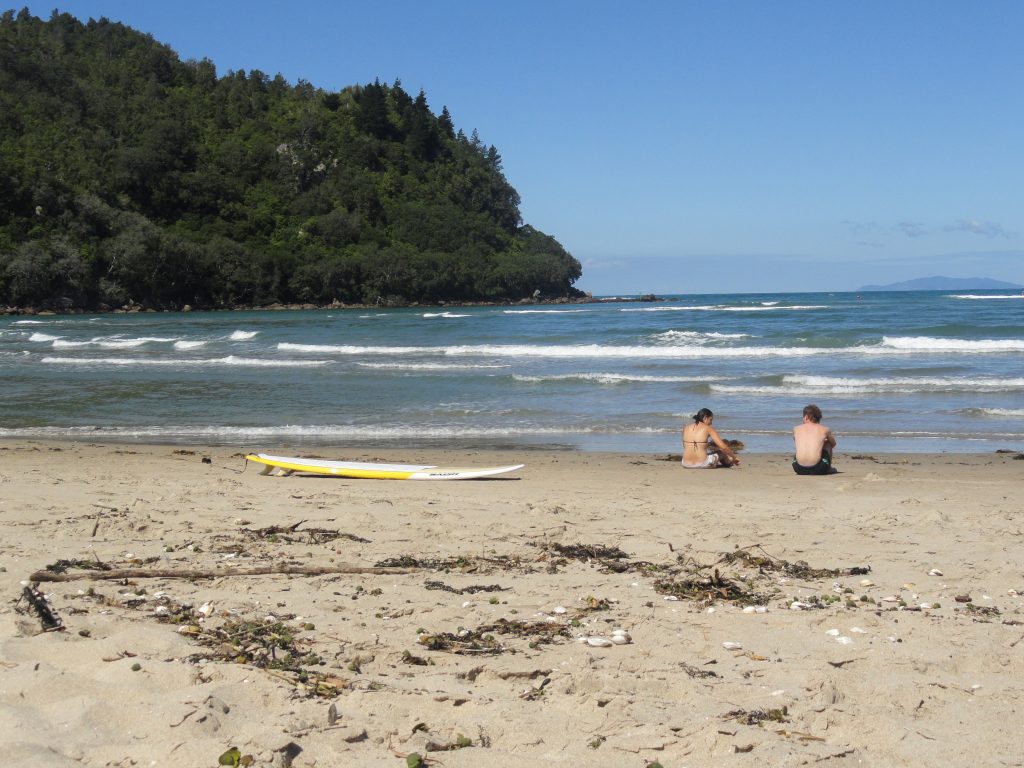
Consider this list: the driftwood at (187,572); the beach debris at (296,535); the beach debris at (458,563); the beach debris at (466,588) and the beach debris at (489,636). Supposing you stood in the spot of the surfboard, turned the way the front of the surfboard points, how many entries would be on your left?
0

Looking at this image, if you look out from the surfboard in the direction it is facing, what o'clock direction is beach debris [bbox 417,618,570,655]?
The beach debris is roughly at 3 o'clock from the surfboard.

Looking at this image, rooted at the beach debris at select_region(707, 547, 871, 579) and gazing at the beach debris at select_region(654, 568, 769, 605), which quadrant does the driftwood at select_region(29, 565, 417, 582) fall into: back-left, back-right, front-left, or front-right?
front-right

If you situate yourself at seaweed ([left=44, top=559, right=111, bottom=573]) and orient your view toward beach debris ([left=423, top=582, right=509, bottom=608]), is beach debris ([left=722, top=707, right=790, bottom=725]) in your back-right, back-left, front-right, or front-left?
front-right

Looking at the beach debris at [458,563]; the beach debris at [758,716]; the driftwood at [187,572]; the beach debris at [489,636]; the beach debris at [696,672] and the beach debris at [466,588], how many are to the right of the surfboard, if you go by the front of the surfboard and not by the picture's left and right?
6

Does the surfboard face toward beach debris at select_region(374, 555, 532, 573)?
no

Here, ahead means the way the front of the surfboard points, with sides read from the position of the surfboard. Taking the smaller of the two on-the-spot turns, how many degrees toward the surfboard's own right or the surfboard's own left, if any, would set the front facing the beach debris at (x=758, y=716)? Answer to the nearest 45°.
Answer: approximately 90° to the surfboard's own right

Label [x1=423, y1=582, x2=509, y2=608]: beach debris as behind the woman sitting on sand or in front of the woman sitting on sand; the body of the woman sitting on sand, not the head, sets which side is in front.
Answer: behind

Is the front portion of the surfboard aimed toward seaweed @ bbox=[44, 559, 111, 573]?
no

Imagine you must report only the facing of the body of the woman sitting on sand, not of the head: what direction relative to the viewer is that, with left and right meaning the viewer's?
facing away from the viewer and to the right of the viewer

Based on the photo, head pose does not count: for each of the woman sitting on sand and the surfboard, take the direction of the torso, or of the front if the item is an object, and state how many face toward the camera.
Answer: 0

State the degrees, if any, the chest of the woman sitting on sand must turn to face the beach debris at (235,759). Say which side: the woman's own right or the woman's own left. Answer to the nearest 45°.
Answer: approximately 135° to the woman's own right

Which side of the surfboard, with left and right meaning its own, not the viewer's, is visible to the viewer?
right

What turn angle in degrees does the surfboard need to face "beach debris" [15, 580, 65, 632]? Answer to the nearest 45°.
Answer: approximately 90° to its right

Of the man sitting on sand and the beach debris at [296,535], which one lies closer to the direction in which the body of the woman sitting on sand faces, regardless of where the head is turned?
the man sitting on sand

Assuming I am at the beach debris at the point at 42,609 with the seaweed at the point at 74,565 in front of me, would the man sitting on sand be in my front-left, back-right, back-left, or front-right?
front-right

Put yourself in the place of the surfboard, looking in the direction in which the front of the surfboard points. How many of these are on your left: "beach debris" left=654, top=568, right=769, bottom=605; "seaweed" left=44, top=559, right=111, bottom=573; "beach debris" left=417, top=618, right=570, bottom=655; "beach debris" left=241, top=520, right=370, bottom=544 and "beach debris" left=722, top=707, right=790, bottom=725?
0

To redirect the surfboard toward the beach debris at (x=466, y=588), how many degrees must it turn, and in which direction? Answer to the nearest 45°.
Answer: approximately 90° to its right

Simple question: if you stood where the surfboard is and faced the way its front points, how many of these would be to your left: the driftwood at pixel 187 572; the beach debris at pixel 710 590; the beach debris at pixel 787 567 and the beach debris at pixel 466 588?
0
